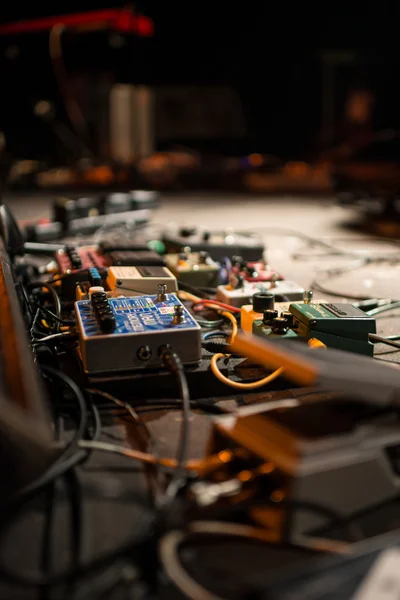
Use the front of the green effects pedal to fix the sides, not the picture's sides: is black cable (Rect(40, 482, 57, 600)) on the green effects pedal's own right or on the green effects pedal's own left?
on the green effects pedal's own right

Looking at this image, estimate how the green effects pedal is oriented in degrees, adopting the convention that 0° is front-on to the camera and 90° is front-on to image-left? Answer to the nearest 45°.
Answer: approximately 270°

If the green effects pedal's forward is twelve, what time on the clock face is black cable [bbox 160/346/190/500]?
The black cable is roughly at 4 o'clock from the green effects pedal.

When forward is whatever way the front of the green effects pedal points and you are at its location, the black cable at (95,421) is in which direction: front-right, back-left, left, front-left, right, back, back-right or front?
back-right

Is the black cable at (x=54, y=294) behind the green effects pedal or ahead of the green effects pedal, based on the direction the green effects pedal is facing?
behind
